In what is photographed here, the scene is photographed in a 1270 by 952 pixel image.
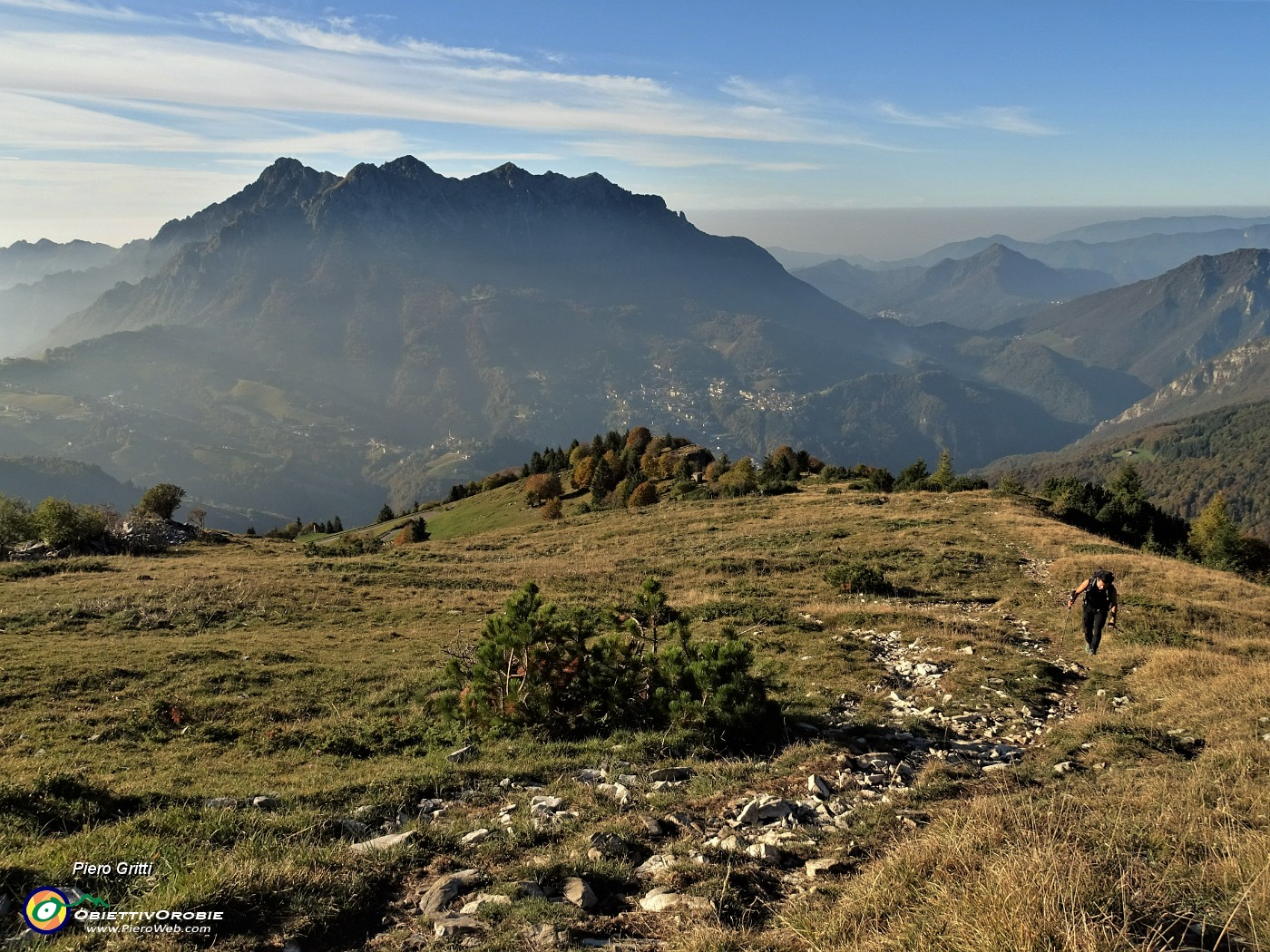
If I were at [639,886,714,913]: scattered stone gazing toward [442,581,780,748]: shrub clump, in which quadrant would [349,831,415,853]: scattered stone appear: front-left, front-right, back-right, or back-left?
front-left

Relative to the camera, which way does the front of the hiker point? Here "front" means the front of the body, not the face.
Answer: toward the camera

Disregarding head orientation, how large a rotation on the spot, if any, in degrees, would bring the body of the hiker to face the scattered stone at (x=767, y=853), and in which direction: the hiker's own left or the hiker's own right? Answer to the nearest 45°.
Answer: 0° — they already face it

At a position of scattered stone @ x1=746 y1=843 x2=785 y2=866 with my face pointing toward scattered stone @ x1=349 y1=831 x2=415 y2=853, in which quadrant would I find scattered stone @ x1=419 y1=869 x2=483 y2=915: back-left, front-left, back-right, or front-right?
front-left

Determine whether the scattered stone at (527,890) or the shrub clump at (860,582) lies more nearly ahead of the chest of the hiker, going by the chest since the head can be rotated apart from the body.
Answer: the scattered stone

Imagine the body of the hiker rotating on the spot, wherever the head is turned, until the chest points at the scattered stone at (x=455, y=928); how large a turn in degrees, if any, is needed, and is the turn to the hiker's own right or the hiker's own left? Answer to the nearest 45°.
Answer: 0° — they already face it

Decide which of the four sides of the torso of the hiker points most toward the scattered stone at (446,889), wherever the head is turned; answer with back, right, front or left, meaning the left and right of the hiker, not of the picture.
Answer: front

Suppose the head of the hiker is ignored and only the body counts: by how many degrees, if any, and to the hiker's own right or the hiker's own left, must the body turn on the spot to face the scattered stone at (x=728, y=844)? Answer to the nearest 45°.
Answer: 0° — they already face it

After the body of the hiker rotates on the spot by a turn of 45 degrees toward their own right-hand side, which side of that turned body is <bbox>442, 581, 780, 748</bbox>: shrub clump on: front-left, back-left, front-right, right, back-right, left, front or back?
front

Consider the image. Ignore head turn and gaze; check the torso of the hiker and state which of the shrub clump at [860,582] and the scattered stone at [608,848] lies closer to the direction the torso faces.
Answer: the scattered stone

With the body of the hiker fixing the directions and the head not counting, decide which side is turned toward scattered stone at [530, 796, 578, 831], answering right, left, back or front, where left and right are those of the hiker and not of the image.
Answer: front
